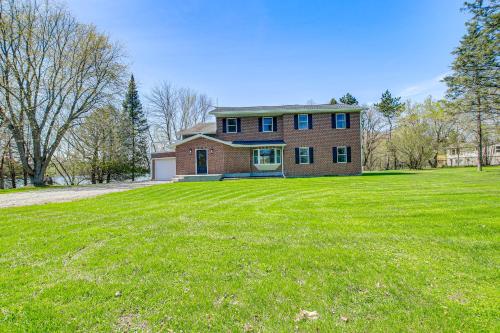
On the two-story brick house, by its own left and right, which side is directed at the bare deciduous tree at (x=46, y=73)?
right

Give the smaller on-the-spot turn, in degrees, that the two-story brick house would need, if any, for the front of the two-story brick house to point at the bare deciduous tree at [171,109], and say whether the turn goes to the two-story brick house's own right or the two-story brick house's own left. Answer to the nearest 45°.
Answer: approximately 135° to the two-story brick house's own right

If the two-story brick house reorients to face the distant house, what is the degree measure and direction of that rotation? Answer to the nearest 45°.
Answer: approximately 135° to its left

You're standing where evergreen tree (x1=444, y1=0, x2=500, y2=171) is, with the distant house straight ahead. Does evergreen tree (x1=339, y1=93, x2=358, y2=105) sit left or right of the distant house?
left

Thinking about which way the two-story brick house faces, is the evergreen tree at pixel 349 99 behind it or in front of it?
behind

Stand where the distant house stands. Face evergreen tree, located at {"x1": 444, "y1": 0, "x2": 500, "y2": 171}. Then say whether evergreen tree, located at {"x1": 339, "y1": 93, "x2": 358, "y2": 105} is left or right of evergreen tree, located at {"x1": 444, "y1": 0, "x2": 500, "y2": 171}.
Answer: right

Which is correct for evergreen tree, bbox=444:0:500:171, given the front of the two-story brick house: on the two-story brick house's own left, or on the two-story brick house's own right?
on the two-story brick house's own left

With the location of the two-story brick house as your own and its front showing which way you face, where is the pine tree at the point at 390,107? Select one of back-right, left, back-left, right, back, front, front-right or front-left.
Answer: back-left

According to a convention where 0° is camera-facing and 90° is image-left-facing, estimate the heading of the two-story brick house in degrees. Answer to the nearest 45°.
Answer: approximately 0°
